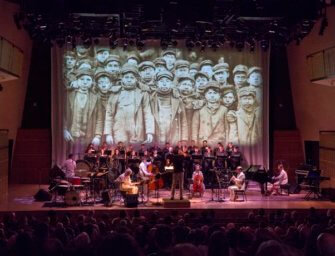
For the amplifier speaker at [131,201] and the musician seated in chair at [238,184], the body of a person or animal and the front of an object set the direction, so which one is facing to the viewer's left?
the musician seated in chair

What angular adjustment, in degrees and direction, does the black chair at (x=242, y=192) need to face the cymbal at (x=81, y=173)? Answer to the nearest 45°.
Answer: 0° — it already faces it

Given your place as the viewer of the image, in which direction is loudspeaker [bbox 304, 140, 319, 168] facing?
facing the viewer and to the left of the viewer

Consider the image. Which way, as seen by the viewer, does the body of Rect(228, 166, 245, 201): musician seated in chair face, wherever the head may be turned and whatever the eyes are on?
to the viewer's left

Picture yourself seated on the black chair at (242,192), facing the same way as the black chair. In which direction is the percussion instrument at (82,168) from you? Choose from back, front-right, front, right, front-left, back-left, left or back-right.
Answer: front

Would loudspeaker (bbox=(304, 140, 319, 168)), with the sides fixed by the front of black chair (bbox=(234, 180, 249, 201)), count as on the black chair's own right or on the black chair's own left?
on the black chair's own right

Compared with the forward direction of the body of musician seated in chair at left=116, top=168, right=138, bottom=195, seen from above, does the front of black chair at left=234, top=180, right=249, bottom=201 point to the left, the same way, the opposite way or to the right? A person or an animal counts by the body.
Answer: the opposite way

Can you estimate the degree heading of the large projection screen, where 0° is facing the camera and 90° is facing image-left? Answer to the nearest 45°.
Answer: approximately 0°

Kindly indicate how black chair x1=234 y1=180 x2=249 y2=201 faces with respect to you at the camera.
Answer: facing to the left of the viewer
